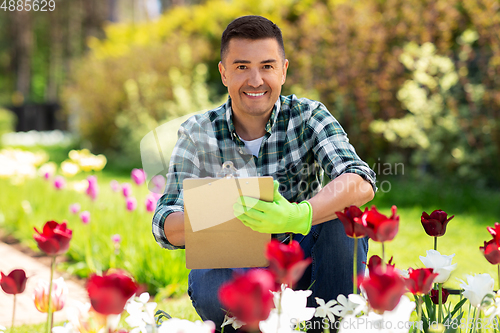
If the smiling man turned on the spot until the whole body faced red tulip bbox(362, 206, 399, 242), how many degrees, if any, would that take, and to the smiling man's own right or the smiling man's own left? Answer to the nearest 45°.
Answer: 0° — they already face it

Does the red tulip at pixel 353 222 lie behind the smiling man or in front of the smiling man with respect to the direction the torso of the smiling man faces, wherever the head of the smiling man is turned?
in front

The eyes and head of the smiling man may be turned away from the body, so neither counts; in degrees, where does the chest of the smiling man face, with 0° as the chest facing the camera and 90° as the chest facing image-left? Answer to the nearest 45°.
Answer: approximately 0°

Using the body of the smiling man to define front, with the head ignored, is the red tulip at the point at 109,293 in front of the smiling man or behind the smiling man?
in front

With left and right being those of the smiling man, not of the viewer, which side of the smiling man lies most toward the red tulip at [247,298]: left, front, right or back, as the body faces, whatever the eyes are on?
front

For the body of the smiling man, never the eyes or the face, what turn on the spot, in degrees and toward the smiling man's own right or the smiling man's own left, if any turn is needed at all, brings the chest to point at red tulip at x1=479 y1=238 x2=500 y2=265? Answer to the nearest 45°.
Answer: approximately 45° to the smiling man's own left
